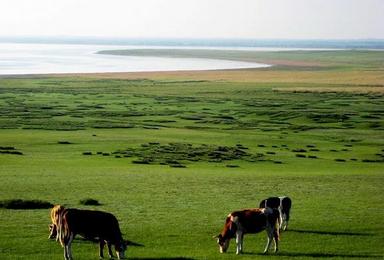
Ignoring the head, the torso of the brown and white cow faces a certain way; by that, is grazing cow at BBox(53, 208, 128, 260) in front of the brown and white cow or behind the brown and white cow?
in front

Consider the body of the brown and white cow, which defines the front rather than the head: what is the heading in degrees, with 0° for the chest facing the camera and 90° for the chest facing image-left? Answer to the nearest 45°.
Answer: approximately 90°

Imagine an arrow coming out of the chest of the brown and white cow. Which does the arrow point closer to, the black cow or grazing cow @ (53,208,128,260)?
the grazing cow

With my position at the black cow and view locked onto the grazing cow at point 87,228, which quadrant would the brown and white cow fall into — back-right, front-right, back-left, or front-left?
front-left
